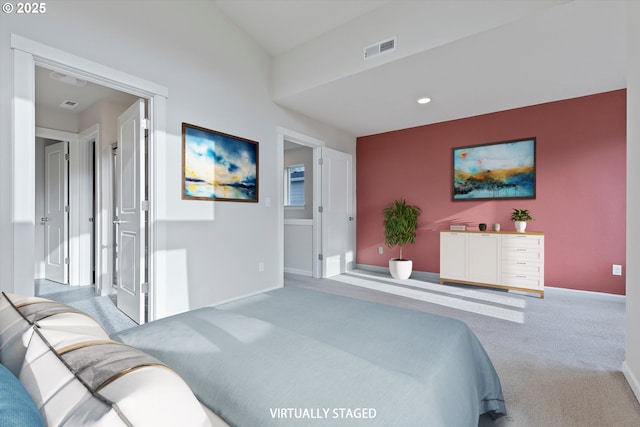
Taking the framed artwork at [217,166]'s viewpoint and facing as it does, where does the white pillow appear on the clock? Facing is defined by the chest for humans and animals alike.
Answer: The white pillow is roughly at 2 o'clock from the framed artwork.

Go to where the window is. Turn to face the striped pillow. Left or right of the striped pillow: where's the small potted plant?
left

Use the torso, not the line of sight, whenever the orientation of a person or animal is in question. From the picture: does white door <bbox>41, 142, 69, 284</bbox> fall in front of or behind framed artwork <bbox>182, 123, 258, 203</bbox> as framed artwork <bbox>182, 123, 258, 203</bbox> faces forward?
behind

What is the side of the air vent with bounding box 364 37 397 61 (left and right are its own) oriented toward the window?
right

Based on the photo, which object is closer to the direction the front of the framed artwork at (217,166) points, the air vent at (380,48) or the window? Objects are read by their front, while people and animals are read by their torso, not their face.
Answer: the air vent

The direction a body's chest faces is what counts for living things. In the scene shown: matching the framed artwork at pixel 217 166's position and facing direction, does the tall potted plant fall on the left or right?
on its left

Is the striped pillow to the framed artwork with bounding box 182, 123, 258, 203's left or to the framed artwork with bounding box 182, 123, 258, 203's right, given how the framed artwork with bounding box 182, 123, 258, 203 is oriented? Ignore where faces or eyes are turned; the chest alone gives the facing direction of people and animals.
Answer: on its right
